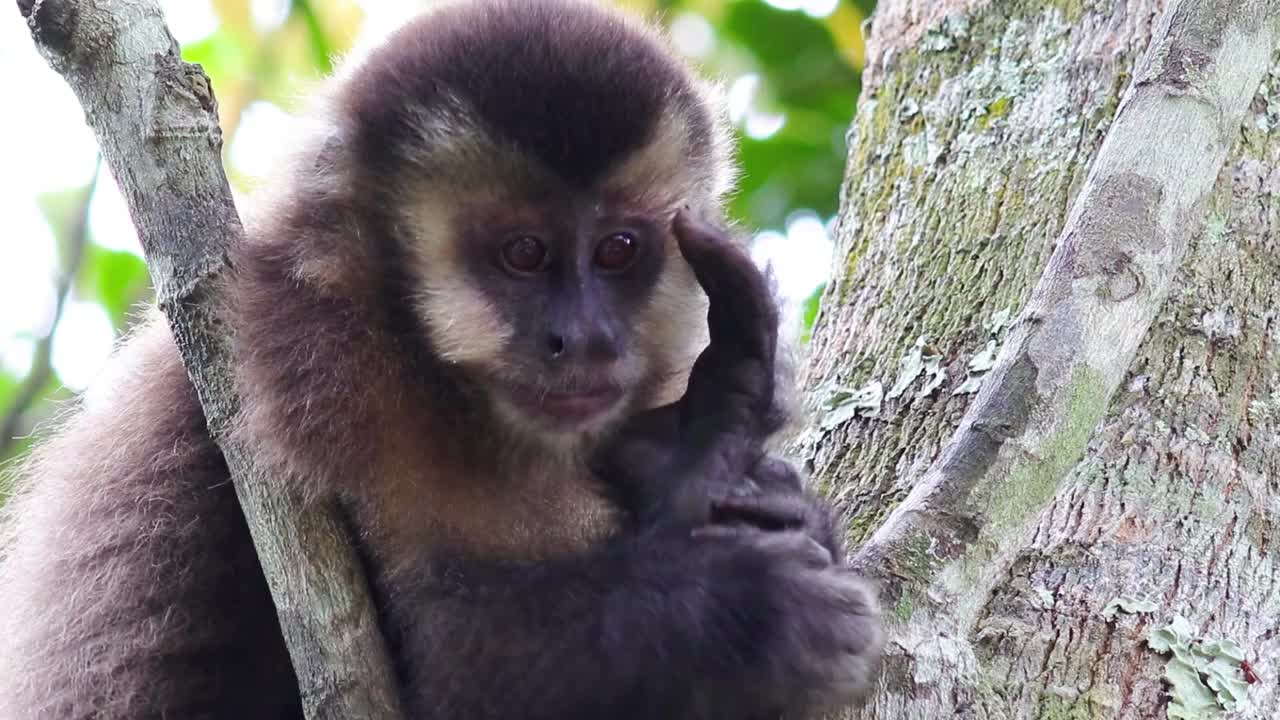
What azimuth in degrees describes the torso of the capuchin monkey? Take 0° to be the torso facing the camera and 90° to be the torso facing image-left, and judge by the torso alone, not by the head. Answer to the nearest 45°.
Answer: approximately 315°

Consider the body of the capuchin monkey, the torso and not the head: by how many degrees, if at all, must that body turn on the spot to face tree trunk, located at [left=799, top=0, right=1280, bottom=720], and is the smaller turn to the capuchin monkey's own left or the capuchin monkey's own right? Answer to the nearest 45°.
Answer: approximately 45° to the capuchin monkey's own left
